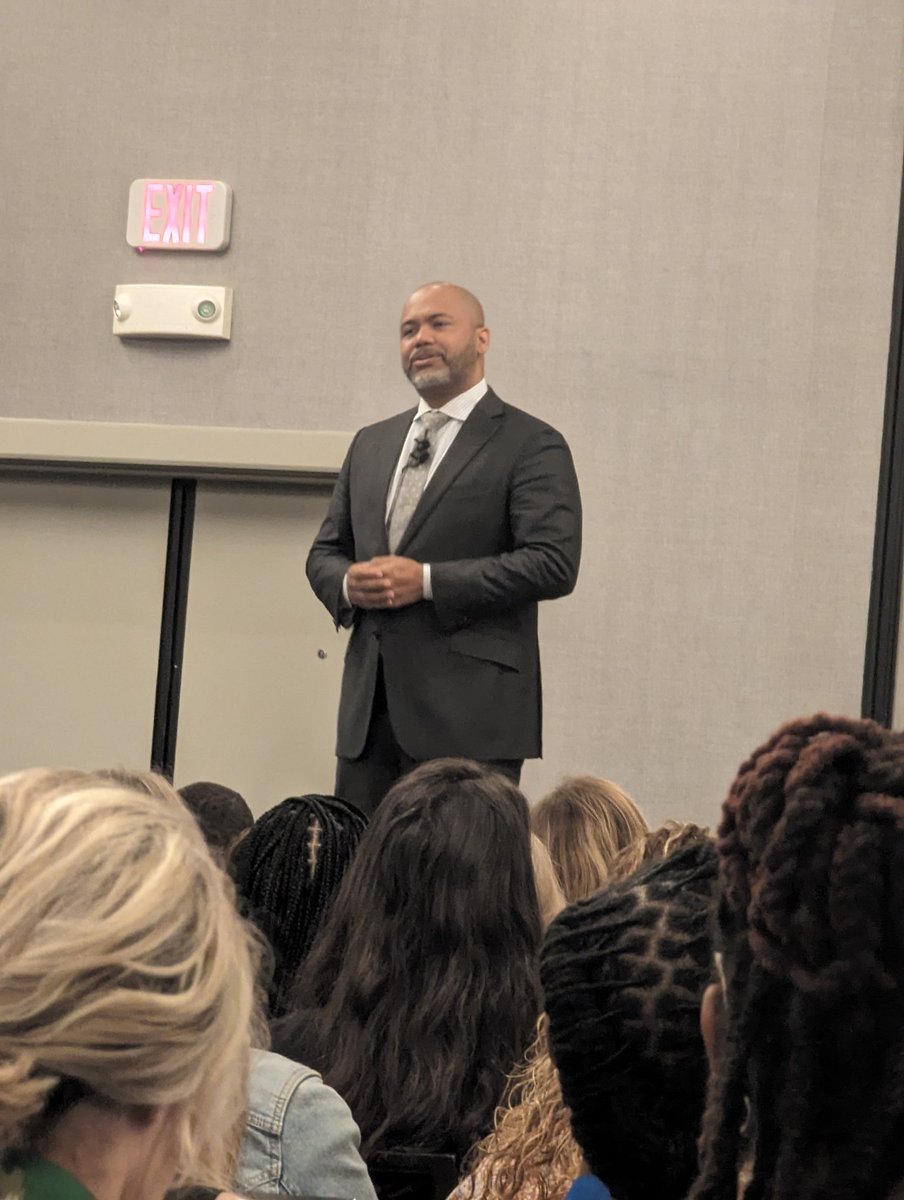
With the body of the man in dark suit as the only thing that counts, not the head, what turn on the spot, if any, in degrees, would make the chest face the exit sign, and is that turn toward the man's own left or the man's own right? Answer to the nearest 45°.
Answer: approximately 90° to the man's own right

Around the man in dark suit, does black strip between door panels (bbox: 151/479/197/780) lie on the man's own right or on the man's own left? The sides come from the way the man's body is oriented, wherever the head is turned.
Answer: on the man's own right

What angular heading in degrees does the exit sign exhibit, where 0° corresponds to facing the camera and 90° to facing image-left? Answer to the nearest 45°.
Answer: approximately 0°

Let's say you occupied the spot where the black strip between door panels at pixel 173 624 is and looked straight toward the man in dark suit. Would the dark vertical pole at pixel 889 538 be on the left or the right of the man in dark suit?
left

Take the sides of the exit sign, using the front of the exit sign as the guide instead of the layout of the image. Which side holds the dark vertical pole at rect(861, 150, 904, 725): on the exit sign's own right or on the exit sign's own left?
on the exit sign's own left

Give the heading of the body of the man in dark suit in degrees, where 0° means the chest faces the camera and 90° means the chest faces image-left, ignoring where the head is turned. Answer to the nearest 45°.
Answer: approximately 45°
